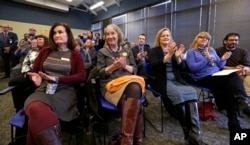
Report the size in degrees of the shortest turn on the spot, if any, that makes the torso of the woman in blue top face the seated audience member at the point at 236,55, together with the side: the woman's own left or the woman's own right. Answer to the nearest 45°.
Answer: approximately 135° to the woman's own left

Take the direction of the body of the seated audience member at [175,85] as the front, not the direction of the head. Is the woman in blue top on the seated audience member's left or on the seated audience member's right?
on the seated audience member's left

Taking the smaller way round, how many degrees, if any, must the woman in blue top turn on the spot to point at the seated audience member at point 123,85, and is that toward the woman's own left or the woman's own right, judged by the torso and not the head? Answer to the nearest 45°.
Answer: approximately 90° to the woman's own right

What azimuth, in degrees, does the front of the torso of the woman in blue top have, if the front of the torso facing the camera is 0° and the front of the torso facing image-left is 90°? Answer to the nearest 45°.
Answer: approximately 315°

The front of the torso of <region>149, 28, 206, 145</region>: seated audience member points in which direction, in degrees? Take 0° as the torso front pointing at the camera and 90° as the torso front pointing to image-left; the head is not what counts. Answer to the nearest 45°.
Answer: approximately 315°

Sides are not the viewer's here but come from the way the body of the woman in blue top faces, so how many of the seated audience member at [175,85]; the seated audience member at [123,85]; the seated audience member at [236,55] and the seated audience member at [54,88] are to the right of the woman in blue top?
3

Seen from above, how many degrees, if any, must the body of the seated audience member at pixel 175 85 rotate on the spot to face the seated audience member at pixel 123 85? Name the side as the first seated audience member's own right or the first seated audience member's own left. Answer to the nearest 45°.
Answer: approximately 90° to the first seated audience member's own right

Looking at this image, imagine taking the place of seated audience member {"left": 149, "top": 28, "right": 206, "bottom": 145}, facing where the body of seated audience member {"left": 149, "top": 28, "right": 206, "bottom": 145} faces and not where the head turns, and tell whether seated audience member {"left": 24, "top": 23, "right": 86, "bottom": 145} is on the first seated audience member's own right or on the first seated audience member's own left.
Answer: on the first seated audience member's own right

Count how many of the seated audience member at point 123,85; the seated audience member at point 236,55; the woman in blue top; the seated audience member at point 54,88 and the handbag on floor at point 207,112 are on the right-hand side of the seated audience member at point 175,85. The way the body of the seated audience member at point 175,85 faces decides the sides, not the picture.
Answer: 2

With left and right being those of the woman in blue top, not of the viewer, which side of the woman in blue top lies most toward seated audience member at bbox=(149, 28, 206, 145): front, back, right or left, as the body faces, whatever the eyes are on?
right
